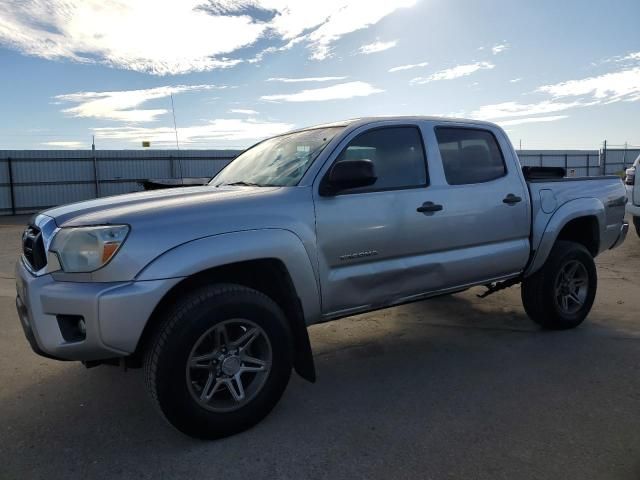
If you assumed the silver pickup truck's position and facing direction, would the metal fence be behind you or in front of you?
behind

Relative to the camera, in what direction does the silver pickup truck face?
facing the viewer and to the left of the viewer

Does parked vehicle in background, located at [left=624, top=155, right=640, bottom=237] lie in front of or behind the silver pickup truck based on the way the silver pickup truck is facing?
behind
